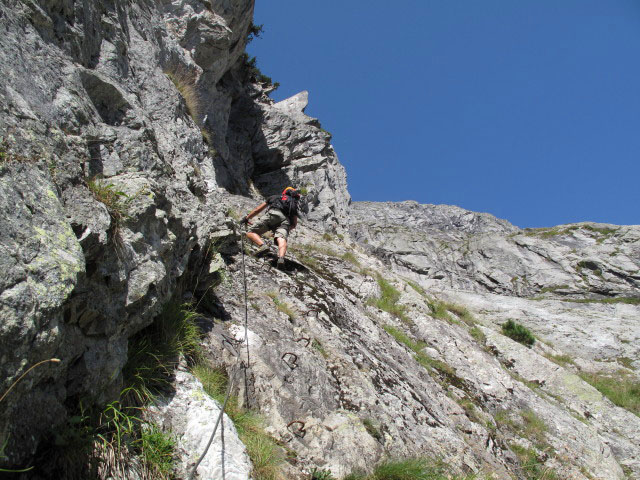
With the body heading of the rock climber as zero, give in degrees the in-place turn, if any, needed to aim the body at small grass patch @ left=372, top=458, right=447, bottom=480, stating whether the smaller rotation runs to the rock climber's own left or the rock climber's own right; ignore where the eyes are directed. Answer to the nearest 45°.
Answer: approximately 180°

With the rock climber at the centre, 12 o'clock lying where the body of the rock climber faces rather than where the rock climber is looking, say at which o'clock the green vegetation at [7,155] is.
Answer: The green vegetation is roughly at 8 o'clock from the rock climber.

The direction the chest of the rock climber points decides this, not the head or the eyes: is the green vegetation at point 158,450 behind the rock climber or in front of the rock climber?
behind

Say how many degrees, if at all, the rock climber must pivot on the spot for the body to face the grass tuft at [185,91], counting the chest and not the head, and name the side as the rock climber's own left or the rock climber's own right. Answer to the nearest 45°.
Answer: approximately 45° to the rock climber's own left

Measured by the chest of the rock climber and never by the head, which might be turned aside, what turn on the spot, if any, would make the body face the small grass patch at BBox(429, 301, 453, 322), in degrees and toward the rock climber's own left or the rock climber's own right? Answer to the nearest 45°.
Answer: approximately 135° to the rock climber's own right

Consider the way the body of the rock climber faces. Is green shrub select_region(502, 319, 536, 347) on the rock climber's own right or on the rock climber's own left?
on the rock climber's own right

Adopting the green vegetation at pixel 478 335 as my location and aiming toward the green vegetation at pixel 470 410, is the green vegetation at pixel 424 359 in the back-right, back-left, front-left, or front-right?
front-right

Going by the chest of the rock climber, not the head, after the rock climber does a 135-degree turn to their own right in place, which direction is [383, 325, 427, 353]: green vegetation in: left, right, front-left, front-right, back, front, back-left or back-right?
front

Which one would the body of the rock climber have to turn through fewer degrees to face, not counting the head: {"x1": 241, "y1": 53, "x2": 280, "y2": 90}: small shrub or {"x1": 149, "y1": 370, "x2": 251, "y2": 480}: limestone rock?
the small shrub

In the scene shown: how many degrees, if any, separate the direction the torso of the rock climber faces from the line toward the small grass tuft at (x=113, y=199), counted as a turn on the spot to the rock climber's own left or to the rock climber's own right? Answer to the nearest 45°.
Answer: approximately 135° to the rock climber's own left

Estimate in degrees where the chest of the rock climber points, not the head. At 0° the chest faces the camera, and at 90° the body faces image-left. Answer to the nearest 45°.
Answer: approximately 135°

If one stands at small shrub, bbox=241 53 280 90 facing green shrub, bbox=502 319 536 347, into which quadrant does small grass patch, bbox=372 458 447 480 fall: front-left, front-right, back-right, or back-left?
front-right

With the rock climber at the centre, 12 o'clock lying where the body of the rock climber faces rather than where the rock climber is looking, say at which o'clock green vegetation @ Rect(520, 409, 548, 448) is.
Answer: The green vegetation is roughly at 5 o'clock from the rock climber.
